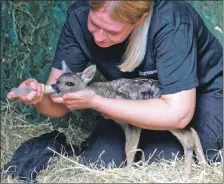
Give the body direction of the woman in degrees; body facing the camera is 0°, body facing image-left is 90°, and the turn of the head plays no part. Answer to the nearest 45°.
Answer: approximately 45°

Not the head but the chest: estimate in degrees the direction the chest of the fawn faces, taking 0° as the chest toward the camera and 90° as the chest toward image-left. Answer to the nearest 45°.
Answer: approximately 90°

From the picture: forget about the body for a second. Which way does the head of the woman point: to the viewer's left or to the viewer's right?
to the viewer's left
